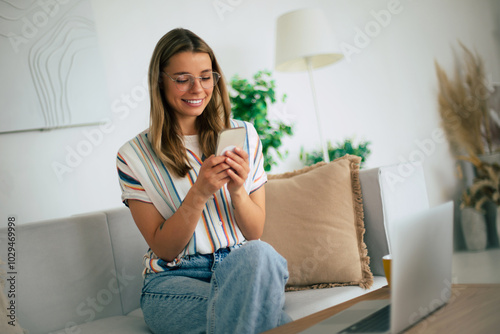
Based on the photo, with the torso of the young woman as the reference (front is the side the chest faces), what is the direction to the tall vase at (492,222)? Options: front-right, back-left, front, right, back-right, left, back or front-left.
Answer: left

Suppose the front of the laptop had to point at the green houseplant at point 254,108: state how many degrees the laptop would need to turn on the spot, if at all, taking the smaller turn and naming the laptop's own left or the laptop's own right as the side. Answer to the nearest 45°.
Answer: approximately 45° to the laptop's own right

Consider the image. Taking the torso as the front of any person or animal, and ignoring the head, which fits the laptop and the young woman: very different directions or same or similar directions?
very different directions

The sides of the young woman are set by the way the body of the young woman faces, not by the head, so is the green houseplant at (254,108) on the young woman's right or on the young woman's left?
on the young woman's left

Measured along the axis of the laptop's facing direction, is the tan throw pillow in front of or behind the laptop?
in front

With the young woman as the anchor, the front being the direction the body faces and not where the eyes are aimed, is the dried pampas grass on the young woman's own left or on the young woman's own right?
on the young woman's own left

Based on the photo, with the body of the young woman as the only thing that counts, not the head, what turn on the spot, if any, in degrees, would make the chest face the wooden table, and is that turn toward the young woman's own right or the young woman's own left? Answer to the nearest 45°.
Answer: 0° — they already face it

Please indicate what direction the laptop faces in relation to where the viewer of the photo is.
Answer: facing away from the viewer and to the left of the viewer

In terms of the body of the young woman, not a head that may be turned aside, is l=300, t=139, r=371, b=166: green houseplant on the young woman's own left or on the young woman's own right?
on the young woman's own left

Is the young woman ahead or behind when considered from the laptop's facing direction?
ahead

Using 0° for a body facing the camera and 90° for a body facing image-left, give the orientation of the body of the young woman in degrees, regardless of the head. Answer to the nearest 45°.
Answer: approximately 315°
